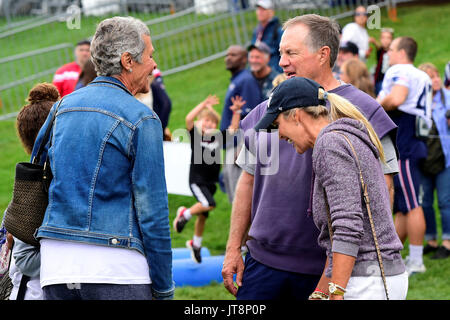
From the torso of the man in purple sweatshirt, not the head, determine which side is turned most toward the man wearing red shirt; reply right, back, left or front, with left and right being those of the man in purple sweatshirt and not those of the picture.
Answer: right

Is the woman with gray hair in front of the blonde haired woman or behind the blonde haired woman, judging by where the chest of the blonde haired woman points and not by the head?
in front

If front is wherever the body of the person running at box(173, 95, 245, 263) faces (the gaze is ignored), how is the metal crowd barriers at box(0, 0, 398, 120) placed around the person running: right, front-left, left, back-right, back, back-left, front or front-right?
back-left

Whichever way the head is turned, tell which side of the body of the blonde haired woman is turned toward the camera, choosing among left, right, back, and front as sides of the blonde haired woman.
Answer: left

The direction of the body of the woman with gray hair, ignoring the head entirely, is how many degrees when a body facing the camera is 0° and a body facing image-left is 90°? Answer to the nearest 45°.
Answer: approximately 225°

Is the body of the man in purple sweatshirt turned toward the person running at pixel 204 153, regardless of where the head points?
no

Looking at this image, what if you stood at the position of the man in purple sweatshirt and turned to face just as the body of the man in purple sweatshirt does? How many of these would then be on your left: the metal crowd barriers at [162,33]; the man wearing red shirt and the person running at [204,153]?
0

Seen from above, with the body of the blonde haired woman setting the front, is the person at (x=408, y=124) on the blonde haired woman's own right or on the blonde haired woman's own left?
on the blonde haired woman's own right

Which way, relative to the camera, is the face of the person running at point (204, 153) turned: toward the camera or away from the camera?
toward the camera

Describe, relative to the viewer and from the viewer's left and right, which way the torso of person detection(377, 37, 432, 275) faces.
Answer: facing to the left of the viewer
